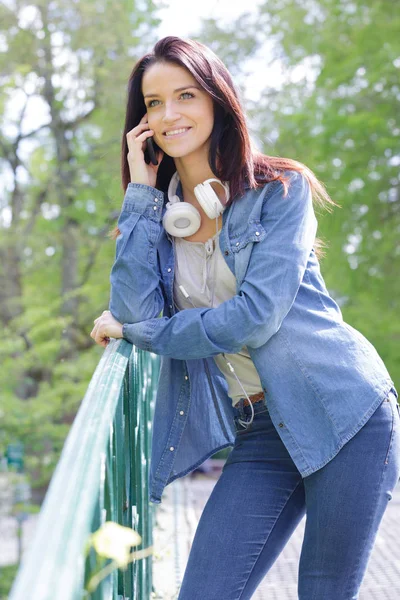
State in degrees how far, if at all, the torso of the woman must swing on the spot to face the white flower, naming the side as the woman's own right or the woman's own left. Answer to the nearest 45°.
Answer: approximately 45° to the woman's own left

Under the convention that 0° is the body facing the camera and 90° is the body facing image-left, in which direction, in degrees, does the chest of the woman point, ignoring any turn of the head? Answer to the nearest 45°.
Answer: approximately 45°
